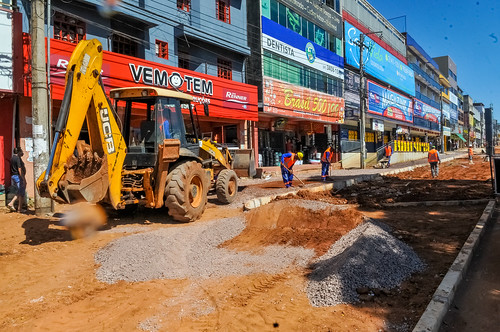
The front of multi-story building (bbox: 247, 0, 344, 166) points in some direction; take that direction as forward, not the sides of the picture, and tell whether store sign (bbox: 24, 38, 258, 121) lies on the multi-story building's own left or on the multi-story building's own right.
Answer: on the multi-story building's own right

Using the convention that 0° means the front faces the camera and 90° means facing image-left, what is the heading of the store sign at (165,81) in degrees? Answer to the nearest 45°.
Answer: approximately 315°

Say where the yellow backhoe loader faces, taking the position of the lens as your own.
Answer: facing away from the viewer and to the right of the viewer

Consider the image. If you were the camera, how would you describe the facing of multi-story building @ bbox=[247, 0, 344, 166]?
facing the viewer and to the right of the viewer

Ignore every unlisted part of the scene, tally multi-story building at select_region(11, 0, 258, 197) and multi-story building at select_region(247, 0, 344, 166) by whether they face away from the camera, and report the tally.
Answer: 0

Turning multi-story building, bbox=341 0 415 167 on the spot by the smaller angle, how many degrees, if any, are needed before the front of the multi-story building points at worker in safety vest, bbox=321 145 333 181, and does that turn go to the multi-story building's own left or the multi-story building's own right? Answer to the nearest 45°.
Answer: approximately 45° to the multi-story building's own right

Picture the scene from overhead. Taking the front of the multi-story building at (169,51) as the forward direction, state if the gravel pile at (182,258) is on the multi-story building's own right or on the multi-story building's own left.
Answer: on the multi-story building's own right

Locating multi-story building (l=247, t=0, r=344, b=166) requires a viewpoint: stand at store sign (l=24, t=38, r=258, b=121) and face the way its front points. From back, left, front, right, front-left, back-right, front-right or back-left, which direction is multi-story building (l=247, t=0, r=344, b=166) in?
left

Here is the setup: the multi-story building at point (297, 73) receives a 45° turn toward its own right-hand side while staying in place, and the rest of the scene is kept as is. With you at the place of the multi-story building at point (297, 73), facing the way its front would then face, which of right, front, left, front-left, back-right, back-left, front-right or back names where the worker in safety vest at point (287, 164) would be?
front

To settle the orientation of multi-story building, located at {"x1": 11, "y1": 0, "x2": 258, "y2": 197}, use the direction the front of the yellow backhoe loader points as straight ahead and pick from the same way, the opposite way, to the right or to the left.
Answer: to the right

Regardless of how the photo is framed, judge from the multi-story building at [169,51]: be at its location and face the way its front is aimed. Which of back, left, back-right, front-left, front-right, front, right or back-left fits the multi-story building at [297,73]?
left

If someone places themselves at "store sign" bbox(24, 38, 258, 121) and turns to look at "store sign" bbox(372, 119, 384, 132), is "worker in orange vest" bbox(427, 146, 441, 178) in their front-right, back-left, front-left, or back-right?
front-right

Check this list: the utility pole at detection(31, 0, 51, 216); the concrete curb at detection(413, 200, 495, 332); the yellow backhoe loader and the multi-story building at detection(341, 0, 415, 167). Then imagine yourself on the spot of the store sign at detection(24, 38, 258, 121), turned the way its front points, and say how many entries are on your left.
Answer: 1

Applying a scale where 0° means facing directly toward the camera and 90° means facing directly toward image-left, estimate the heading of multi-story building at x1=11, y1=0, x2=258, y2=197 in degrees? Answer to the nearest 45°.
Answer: approximately 315°

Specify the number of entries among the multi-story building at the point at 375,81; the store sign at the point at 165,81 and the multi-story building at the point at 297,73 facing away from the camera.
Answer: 0

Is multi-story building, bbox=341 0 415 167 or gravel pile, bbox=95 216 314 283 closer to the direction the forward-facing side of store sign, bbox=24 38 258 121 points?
the gravel pile

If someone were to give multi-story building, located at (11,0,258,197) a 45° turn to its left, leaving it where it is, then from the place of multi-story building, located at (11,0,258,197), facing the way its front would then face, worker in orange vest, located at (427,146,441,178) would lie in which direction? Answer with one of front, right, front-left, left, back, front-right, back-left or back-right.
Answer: front
